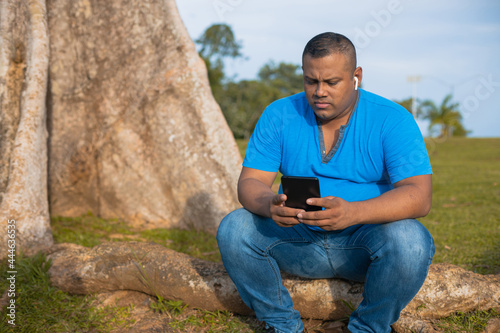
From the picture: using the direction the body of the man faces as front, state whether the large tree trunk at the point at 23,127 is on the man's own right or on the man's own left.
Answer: on the man's own right

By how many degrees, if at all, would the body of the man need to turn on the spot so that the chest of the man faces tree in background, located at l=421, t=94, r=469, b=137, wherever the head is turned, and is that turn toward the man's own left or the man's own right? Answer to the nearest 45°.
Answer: approximately 180°

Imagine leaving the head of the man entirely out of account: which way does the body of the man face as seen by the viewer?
toward the camera

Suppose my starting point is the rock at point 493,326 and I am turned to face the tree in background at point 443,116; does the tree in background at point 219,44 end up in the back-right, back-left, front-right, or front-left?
front-left

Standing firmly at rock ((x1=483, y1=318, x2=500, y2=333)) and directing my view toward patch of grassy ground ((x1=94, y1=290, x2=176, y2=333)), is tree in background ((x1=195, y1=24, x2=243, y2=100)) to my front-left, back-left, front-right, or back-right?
front-right

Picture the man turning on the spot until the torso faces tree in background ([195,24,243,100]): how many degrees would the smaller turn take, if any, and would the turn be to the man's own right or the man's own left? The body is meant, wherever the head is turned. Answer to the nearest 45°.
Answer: approximately 180°

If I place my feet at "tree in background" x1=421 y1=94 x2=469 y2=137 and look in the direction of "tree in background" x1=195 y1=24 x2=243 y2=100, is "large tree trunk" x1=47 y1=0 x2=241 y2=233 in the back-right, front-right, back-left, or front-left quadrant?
front-left

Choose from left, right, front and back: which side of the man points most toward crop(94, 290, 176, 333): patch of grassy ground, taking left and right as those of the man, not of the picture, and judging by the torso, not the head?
right
